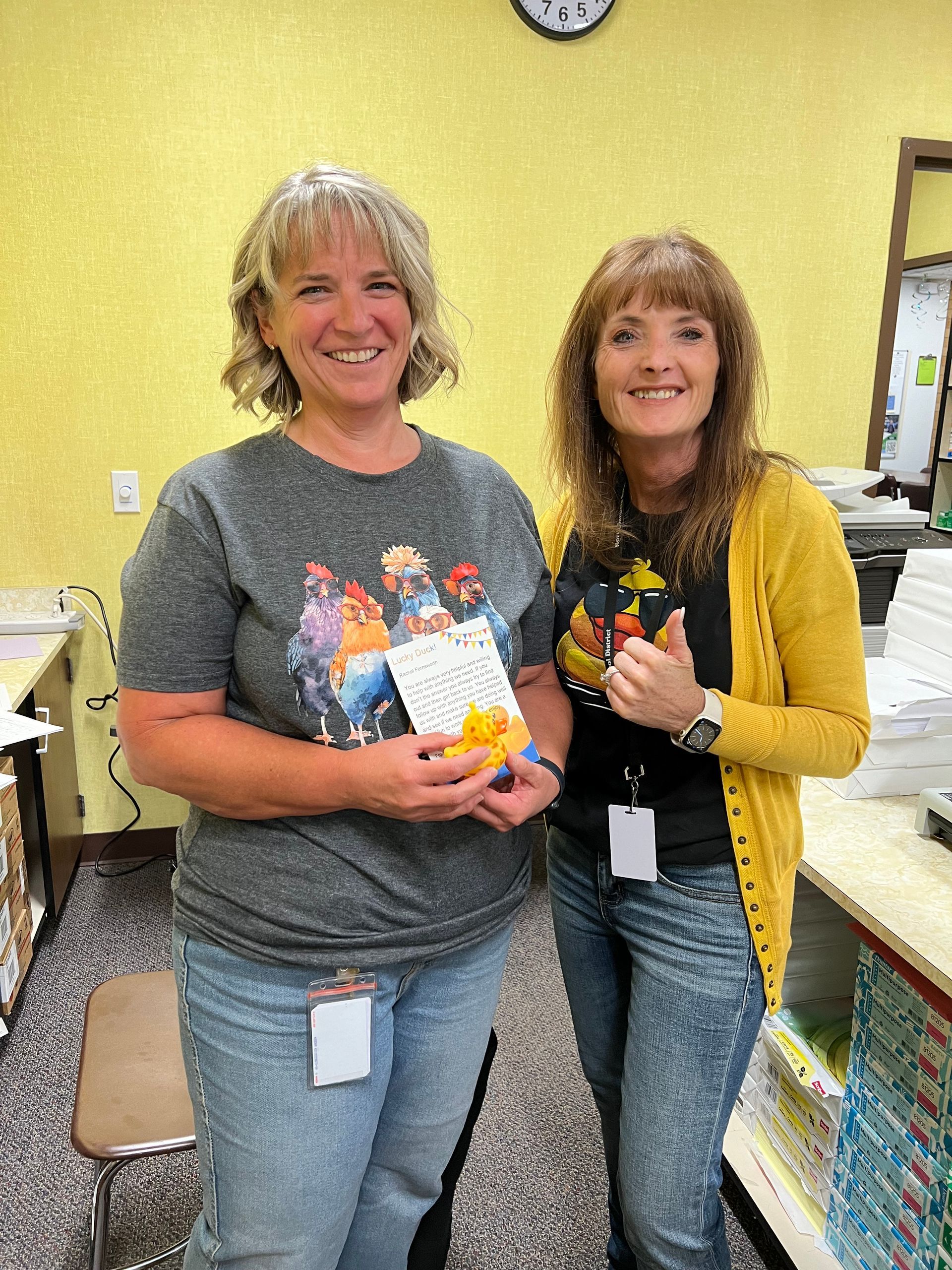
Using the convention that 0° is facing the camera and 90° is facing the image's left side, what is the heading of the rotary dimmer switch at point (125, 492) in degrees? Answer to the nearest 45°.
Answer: approximately 0°

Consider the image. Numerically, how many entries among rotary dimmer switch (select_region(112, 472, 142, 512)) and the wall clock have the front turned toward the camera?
2

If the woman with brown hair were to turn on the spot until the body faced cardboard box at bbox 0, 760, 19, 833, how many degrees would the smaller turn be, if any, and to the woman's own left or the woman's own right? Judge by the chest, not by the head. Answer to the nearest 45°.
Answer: approximately 45° to the woman's own right

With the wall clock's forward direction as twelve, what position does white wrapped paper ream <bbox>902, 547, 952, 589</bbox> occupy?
The white wrapped paper ream is roughly at 11 o'clock from the wall clock.

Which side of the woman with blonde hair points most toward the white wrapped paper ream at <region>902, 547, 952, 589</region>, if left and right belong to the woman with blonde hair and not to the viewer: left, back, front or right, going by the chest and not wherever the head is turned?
left

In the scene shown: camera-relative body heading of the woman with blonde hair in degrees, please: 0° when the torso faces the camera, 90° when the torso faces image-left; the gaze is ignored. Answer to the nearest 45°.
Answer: approximately 315°
